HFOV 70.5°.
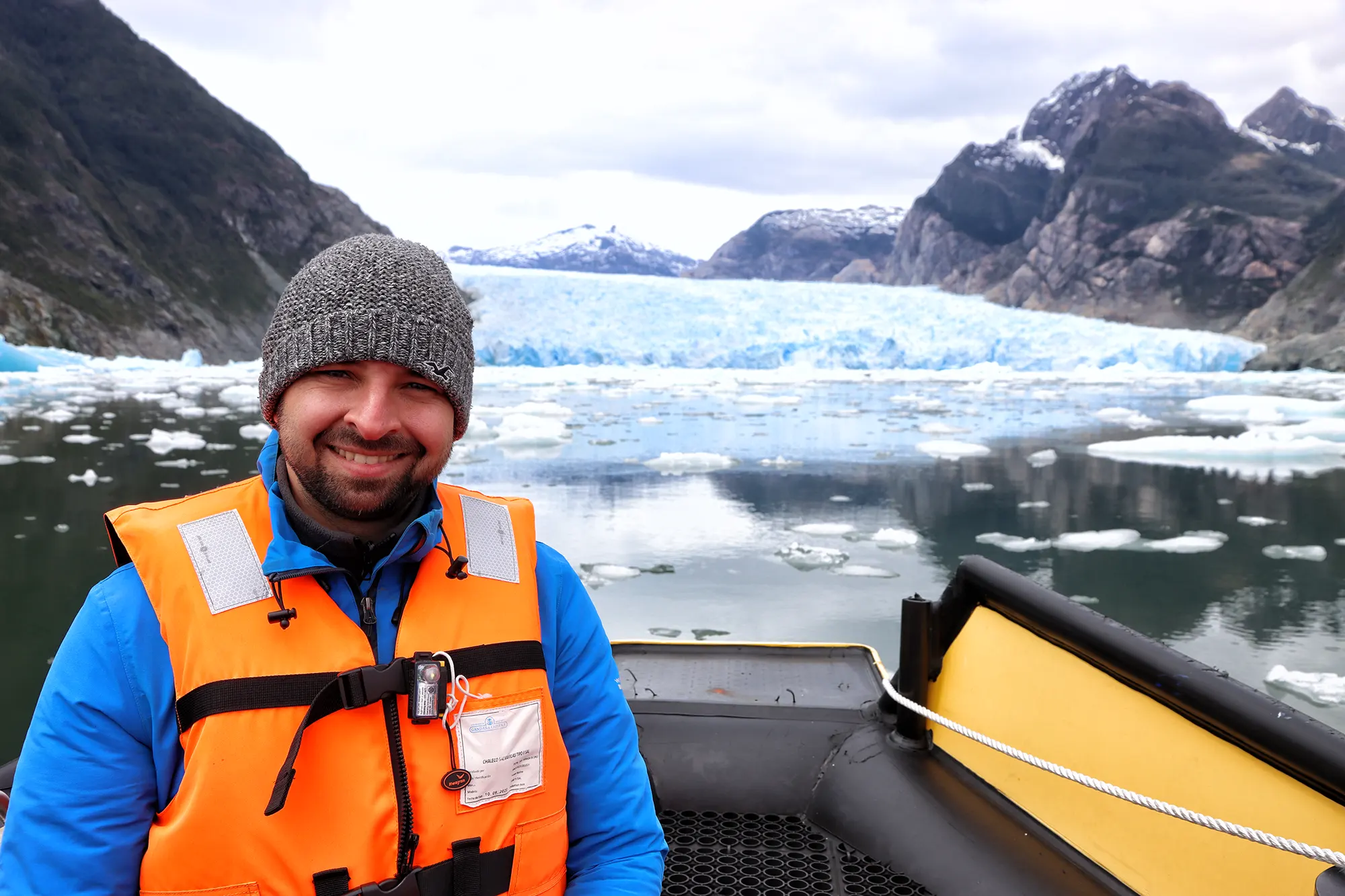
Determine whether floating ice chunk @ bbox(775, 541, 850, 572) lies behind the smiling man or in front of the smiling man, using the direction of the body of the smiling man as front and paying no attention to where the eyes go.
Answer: behind

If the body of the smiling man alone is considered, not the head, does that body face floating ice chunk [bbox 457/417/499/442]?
no

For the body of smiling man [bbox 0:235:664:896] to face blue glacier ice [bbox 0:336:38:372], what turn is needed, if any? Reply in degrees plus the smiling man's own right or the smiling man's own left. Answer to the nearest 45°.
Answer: approximately 180°

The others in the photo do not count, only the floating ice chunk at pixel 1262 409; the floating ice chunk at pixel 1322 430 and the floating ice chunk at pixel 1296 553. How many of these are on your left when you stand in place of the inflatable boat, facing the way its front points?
0

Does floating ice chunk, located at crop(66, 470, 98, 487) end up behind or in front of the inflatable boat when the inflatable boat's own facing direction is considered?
in front

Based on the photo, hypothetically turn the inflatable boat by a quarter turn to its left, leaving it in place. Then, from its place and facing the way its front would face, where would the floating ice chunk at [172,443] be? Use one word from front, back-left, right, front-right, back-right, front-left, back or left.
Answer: front-right

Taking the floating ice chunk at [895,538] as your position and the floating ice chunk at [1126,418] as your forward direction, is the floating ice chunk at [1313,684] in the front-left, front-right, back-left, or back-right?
back-right

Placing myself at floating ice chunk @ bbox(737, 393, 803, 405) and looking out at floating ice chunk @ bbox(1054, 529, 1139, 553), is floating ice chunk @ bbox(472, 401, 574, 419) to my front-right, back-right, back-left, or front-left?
front-right

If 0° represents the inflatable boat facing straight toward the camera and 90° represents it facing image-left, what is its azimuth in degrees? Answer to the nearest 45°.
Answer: approximately 180°

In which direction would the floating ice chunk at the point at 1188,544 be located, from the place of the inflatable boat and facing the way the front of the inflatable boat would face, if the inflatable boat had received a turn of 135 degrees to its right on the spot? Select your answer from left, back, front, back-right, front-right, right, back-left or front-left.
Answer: left

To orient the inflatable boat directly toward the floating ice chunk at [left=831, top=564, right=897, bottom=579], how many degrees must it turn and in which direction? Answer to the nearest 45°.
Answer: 0° — it already faces it

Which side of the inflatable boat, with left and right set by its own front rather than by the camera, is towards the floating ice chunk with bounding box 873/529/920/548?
front

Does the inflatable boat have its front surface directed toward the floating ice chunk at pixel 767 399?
yes

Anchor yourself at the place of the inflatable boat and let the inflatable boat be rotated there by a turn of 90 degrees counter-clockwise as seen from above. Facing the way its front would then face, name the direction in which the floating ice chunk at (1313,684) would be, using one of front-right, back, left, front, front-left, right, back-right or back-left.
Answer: back-right

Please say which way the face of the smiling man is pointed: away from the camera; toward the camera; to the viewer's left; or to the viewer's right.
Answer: toward the camera

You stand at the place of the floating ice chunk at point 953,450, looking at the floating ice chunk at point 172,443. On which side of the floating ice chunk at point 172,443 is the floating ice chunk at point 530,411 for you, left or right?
right

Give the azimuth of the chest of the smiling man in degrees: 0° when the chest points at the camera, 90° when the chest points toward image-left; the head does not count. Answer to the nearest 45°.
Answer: approximately 0°

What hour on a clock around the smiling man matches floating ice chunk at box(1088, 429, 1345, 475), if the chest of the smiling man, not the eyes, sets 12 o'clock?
The floating ice chunk is roughly at 8 o'clock from the smiling man.

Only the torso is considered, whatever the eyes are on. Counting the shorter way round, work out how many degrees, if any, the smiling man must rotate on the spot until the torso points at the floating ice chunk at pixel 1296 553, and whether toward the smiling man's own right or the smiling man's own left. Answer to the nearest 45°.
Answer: approximately 135° to the smiling man's own left
